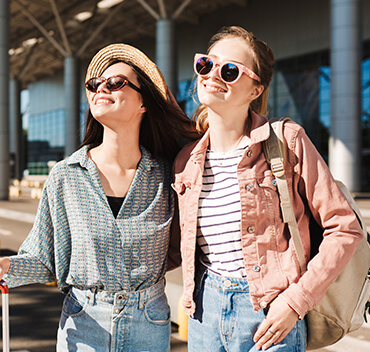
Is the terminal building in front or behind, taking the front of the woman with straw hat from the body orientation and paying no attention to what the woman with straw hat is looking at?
behind

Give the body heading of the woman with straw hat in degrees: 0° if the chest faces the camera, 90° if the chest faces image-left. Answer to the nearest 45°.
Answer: approximately 0°

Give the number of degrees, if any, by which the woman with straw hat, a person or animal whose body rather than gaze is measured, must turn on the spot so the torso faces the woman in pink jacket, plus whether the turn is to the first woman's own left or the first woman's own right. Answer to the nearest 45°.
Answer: approximately 45° to the first woman's own left

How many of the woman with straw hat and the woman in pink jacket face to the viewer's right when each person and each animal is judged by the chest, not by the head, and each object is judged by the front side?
0

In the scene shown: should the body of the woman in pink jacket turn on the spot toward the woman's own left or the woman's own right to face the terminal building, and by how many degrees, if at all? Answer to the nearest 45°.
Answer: approximately 135° to the woman's own right

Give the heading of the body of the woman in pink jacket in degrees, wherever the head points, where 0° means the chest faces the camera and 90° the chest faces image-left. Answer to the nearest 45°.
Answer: approximately 45°

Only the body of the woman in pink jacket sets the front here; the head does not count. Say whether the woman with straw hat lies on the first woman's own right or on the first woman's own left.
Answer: on the first woman's own right
